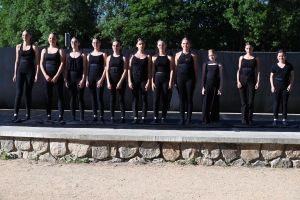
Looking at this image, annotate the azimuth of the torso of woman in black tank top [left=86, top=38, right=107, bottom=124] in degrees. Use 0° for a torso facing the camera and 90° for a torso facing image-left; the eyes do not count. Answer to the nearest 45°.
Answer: approximately 0°

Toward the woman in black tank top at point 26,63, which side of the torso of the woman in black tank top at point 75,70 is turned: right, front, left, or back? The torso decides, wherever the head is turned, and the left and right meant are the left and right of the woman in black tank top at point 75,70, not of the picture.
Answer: right

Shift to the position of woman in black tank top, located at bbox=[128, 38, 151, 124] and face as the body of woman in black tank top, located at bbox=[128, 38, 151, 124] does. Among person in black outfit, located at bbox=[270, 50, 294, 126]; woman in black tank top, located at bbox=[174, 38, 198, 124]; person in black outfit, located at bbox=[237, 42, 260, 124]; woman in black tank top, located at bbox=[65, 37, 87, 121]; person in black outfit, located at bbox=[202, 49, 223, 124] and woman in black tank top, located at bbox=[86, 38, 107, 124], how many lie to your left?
4

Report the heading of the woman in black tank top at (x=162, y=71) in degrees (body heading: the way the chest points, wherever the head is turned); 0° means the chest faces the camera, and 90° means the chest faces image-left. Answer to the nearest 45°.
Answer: approximately 0°

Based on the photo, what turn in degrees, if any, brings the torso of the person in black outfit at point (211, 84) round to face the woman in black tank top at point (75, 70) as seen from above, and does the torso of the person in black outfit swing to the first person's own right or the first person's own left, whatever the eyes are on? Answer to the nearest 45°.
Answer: approximately 90° to the first person's own right

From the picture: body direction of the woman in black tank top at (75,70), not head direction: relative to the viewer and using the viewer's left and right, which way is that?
facing the viewer

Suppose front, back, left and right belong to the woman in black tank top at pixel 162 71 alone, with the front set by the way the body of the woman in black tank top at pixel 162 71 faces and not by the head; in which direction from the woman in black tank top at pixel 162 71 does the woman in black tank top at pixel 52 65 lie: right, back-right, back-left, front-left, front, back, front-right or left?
right

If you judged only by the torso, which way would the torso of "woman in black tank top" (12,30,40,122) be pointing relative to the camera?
toward the camera

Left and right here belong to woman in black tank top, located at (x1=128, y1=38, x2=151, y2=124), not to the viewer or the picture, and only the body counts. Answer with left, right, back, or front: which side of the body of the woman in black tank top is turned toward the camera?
front

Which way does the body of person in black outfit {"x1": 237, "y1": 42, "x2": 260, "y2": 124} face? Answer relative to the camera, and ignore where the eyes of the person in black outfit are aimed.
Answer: toward the camera

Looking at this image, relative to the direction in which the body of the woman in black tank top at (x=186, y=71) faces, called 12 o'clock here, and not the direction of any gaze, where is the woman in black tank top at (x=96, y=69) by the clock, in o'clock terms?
the woman in black tank top at (x=96, y=69) is roughly at 3 o'clock from the woman in black tank top at (x=186, y=71).

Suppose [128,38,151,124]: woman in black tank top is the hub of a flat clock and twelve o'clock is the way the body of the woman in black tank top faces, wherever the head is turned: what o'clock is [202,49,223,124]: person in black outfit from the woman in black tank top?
The person in black outfit is roughly at 9 o'clock from the woman in black tank top.

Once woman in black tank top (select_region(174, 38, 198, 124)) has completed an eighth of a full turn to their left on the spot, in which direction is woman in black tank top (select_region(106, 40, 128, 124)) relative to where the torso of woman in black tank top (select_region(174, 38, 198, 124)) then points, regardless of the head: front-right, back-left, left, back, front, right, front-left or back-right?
back-right

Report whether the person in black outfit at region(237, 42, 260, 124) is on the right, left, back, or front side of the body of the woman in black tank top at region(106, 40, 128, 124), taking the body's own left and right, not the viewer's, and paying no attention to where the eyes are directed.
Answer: left
